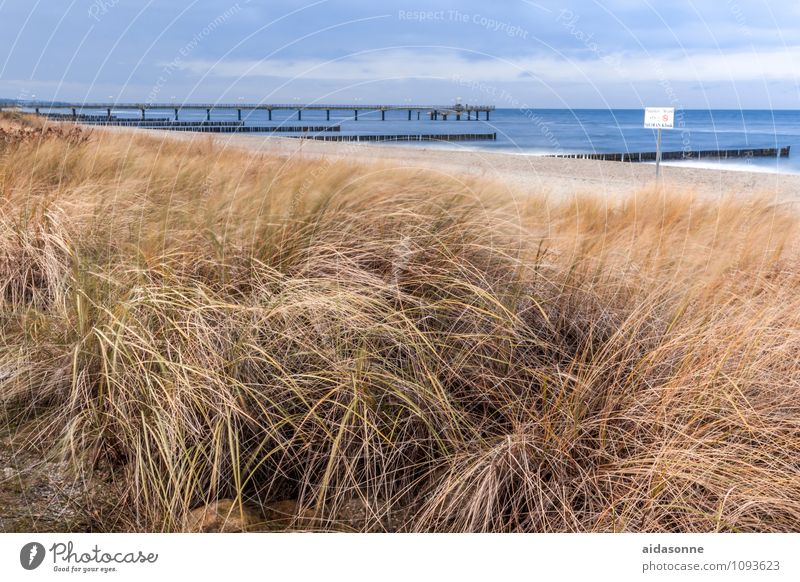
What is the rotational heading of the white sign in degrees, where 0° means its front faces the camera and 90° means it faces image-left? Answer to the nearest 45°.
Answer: approximately 0°

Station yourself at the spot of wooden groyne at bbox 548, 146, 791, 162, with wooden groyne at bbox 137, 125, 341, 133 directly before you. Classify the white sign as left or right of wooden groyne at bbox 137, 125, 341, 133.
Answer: left

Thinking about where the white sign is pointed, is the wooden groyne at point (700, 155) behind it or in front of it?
behind

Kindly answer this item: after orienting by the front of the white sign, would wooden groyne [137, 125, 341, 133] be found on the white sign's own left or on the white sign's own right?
on the white sign's own right
